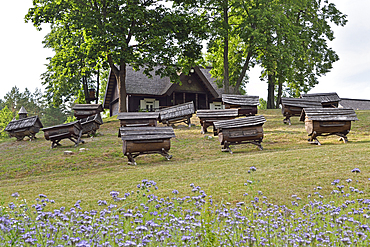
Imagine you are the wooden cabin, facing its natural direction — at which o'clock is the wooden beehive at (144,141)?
The wooden beehive is roughly at 12 o'clock from the wooden cabin.

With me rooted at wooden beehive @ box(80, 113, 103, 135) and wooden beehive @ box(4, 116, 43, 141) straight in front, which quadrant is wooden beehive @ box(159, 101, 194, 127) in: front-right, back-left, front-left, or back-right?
back-right

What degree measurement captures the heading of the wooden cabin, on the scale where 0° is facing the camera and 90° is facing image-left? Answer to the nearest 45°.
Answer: approximately 0°

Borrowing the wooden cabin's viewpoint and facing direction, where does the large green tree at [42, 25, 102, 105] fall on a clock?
The large green tree is roughly at 2 o'clock from the wooden cabin.

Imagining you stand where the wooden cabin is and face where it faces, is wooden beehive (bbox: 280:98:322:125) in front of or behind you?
in front

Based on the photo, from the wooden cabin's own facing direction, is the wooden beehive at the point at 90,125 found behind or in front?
in front

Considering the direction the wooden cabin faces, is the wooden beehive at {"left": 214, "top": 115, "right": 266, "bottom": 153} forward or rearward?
forward

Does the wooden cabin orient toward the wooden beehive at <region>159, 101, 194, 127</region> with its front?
yes
